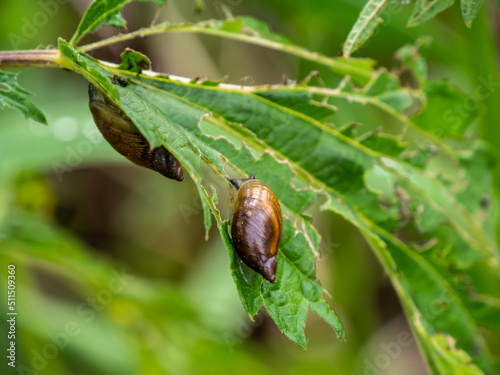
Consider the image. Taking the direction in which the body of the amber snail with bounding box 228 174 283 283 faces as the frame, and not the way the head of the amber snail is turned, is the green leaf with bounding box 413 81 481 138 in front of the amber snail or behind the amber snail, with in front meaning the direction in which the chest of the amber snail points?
in front

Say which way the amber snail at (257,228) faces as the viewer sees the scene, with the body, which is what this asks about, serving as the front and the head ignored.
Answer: away from the camera

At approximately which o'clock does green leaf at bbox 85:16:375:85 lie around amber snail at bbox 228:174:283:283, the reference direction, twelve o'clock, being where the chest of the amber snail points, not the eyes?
The green leaf is roughly at 12 o'clock from the amber snail.
